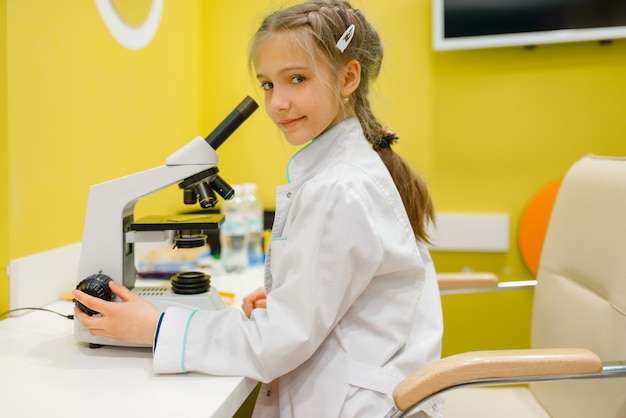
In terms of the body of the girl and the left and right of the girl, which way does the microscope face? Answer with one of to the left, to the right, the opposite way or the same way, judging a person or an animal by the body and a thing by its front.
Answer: the opposite way

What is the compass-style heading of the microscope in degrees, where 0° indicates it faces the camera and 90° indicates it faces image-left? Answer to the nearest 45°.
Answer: approximately 270°

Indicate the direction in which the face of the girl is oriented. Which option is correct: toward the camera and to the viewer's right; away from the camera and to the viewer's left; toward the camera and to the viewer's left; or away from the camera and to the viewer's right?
toward the camera and to the viewer's left

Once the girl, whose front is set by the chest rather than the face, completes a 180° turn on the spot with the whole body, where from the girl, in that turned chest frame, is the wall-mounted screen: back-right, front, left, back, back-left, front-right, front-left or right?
front-left

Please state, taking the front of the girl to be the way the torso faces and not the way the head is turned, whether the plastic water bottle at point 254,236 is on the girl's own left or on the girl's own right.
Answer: on the girl's own right

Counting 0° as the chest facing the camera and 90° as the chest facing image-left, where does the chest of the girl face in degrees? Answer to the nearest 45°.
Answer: approximately 90°

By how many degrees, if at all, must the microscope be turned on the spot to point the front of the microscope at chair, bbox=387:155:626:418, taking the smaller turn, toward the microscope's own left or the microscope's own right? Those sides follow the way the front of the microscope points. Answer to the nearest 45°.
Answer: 0° — it already faces it

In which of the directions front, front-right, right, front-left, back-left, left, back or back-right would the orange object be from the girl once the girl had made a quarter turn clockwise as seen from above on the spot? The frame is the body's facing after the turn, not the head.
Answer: front-right
